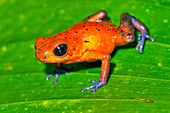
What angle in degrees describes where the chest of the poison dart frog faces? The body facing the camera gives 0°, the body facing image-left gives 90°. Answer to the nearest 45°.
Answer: approximately 45°
